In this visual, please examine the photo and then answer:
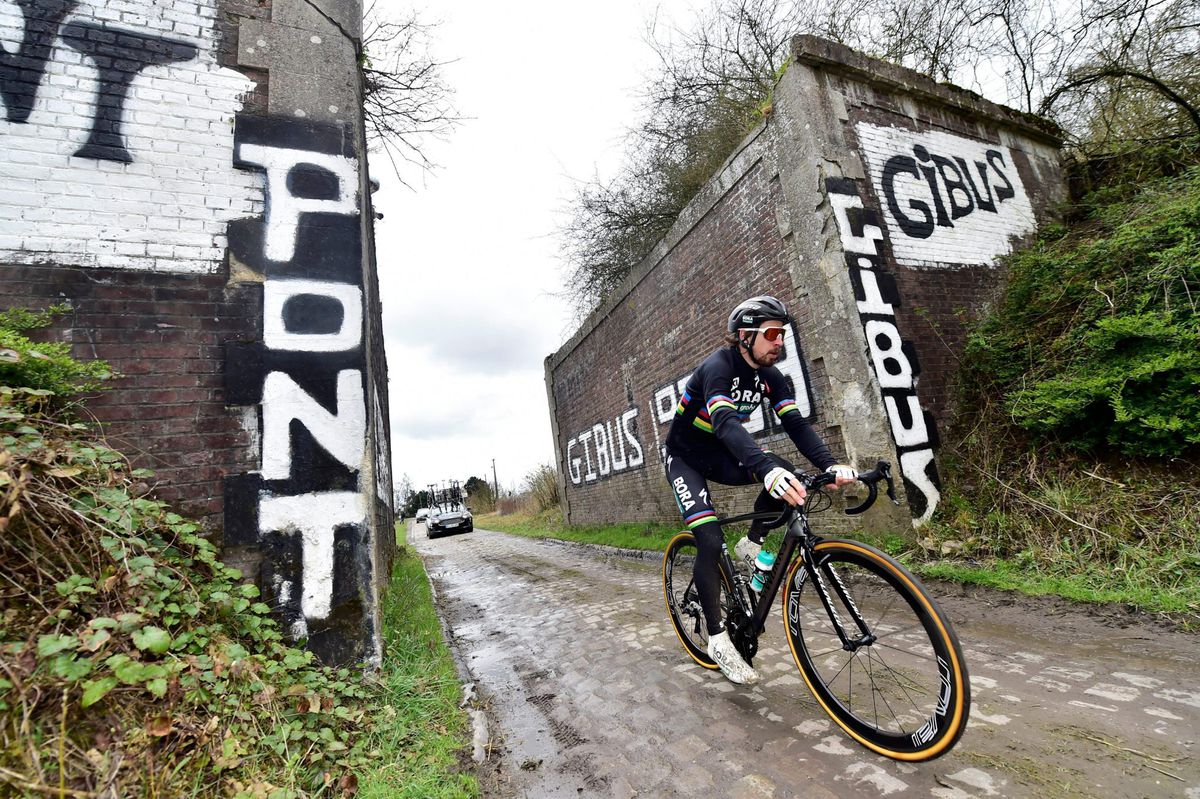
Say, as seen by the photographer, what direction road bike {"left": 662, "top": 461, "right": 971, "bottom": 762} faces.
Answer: facing the viewer and to the right of the viewer

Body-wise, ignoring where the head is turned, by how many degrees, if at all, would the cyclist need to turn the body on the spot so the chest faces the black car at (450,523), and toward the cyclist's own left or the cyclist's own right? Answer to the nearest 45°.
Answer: approximately 180°

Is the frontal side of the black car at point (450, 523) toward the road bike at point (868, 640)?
yes

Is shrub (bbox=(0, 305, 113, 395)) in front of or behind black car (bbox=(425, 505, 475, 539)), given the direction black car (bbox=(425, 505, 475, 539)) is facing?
in front

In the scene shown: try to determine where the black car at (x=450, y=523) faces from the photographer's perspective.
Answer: facing the viewer

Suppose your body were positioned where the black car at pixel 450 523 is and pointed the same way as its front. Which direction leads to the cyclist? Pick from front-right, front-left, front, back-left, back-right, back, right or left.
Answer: front

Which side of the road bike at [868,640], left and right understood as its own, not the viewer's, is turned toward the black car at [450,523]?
back

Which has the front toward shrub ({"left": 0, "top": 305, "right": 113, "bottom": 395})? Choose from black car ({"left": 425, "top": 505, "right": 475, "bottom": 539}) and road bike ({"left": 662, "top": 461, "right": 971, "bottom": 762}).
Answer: the black car
